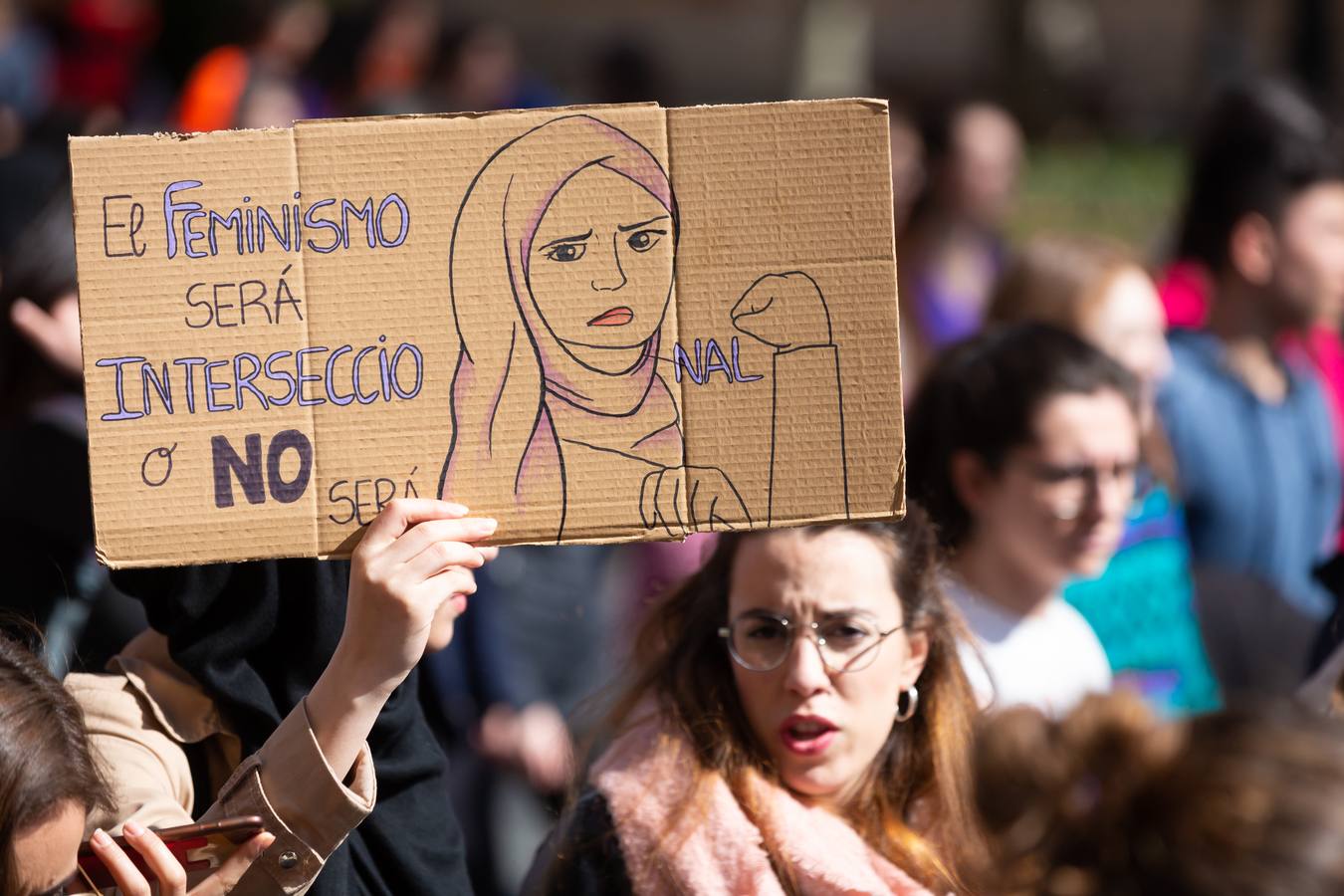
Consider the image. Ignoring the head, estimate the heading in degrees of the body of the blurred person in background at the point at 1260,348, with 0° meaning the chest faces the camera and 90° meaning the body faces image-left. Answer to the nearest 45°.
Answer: approximately 315°

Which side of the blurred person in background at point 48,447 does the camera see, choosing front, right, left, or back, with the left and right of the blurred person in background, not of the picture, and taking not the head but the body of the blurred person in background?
right

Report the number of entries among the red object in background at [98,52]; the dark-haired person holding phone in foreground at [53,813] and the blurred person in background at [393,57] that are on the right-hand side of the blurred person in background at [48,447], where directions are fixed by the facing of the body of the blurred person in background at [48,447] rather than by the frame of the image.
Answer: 1

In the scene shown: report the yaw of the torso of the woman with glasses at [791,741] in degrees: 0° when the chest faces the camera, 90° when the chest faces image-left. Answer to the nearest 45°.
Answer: approximately 0°

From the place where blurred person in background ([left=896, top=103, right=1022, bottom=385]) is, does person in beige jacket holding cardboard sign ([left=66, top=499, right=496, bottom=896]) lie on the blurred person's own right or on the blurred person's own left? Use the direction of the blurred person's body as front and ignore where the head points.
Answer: on the blurred person's own right

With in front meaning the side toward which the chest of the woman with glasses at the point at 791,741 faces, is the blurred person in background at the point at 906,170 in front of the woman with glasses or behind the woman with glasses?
behind

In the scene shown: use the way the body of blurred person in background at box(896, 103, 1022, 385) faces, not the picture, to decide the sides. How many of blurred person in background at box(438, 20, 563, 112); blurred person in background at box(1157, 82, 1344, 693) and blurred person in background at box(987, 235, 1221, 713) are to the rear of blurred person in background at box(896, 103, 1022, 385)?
1
